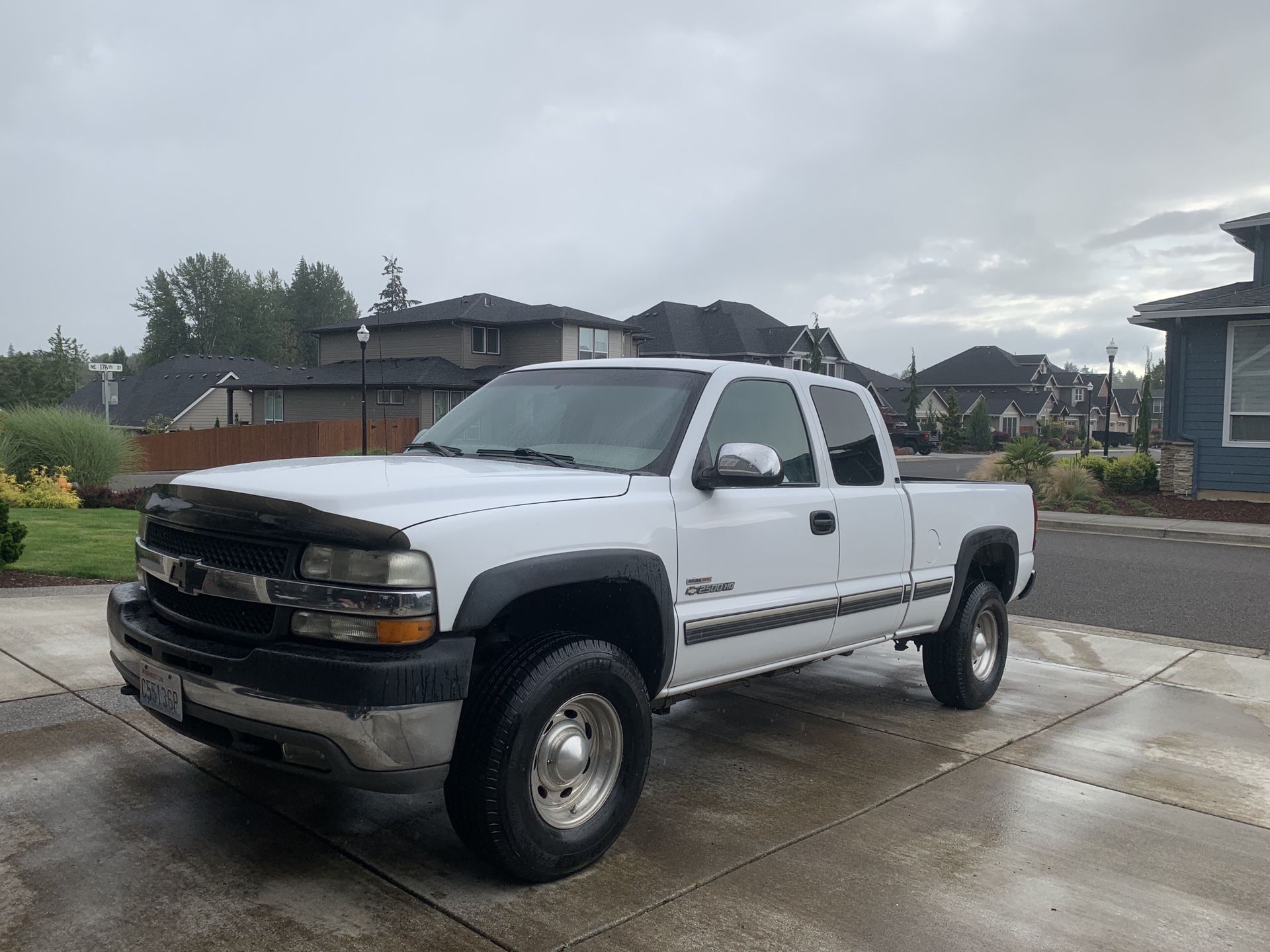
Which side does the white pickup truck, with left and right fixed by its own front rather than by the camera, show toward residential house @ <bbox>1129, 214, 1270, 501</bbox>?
back

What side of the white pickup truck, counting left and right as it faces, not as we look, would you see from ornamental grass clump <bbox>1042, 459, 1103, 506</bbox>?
back

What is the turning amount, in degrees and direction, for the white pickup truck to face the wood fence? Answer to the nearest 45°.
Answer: approximately 135° to its right

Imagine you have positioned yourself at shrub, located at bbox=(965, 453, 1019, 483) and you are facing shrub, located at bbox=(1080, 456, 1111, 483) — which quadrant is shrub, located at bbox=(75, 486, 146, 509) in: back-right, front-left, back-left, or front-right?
back-right

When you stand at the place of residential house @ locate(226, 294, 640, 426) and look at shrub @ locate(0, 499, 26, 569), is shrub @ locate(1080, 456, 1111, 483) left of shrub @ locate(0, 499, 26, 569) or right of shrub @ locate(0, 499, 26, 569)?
left

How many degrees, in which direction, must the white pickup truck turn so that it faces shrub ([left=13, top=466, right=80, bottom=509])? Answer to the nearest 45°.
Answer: approximately 90° to its right

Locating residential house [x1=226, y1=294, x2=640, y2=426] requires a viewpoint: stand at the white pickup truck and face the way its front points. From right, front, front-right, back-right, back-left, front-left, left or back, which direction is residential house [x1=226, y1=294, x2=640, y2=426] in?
back-right

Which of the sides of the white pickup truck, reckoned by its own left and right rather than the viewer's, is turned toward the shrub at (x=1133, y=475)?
back

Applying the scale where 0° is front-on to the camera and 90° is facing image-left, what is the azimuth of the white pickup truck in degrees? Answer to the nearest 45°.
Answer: approximately 45°

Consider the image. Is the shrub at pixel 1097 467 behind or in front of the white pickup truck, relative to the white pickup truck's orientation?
behind

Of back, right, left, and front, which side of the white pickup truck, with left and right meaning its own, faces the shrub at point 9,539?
right

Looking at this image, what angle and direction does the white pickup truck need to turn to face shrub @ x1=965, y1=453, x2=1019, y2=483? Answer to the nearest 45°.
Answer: approximately 180°

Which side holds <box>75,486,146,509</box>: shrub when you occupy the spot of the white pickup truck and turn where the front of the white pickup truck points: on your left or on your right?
on your right
